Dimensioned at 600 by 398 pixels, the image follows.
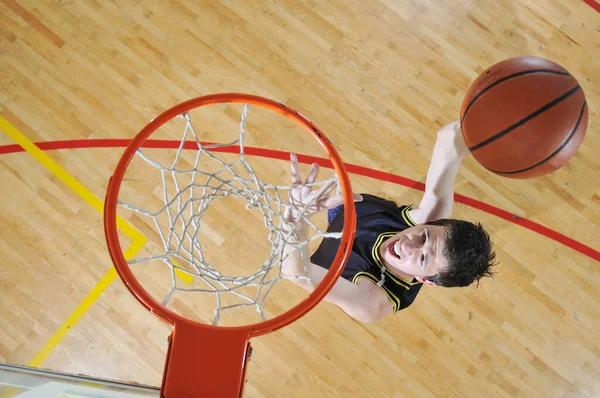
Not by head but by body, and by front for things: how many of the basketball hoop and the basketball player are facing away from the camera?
1

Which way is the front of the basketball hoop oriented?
away from the camera

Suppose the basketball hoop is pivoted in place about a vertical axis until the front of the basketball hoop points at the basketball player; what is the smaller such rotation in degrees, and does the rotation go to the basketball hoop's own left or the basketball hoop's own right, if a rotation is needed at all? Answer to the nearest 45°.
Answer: approximately 45° to the basketball hoop's own right
